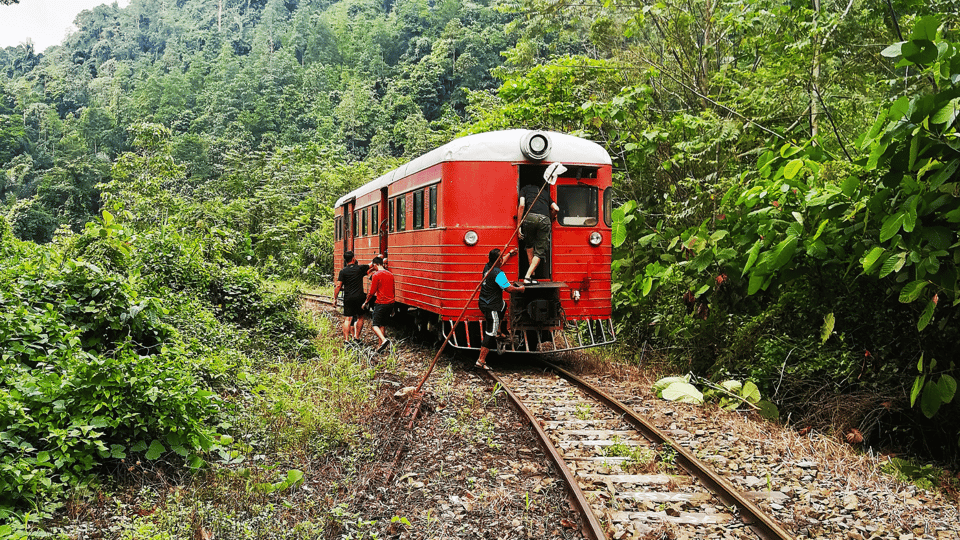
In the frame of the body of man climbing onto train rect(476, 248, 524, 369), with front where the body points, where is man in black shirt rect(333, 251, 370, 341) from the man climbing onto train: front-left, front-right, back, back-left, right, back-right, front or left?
left

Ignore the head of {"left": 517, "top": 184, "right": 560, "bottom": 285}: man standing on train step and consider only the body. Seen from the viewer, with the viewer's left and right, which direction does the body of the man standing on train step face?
facing away from the viewer

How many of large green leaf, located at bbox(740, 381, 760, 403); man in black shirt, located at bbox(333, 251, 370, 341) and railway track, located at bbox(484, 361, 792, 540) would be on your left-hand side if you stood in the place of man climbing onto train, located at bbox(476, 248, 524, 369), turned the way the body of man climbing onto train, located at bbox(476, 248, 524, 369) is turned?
1

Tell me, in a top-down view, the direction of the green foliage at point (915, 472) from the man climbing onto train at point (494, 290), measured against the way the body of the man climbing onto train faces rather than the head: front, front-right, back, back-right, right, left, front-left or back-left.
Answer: right

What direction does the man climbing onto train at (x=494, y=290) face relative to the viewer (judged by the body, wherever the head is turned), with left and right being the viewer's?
facing away from the viewer and to the right of the viewer

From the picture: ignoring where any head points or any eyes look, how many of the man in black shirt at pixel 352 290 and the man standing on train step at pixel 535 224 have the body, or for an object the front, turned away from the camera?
2

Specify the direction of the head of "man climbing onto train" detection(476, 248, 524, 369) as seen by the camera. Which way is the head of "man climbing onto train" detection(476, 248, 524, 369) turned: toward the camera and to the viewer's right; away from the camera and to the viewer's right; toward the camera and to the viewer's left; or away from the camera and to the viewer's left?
away from the camera and to the viewer's right

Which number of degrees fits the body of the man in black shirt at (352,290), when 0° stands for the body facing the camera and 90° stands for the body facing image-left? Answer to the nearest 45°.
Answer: approximately 180°

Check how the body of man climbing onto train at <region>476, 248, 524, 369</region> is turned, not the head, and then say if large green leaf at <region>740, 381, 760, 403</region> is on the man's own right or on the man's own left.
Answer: on the man's own right

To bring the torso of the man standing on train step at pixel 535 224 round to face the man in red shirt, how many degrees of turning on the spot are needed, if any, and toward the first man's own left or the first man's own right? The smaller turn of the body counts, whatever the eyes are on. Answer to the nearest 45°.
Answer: approximately 45° to the first man's own left
